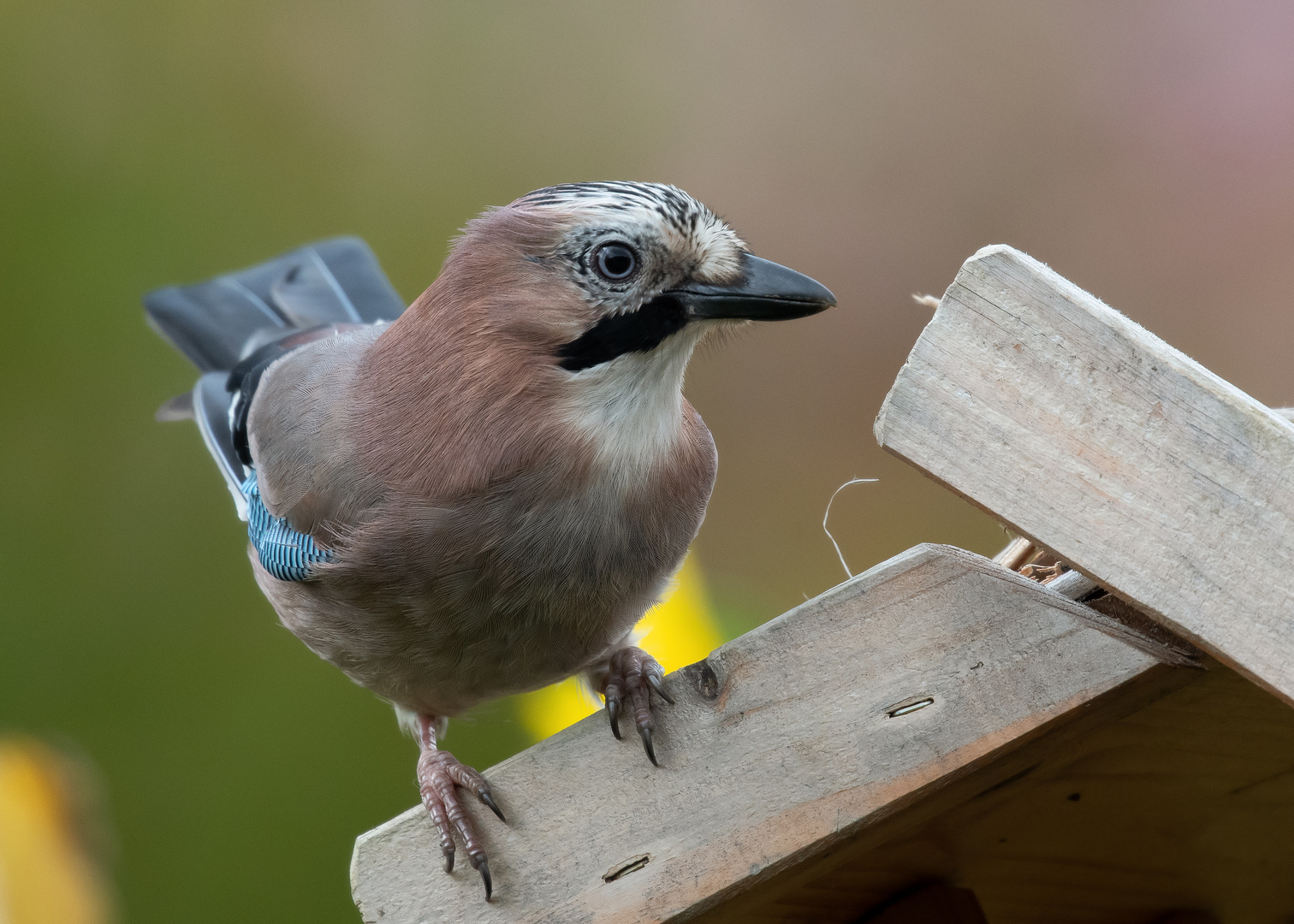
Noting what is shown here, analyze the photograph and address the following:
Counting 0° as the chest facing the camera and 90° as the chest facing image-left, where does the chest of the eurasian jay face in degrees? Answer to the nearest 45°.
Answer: approximately 315°

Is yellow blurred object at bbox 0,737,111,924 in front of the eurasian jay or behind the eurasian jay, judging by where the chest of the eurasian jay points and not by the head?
behind
